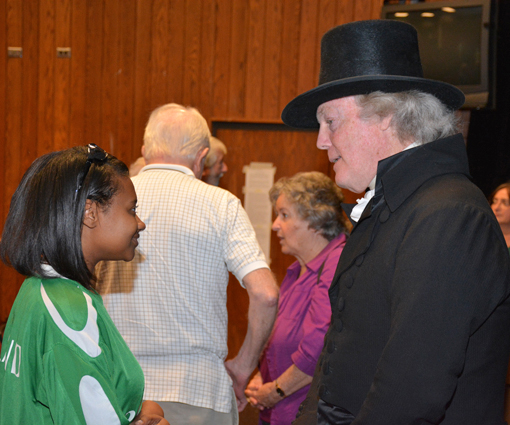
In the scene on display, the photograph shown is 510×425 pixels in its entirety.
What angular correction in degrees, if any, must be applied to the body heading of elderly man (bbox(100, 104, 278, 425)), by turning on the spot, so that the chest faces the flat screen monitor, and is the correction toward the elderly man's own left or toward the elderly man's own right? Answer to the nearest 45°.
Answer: approximately 45° to the elderly man's own right

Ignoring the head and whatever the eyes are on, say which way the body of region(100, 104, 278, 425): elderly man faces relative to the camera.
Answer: away from the camera

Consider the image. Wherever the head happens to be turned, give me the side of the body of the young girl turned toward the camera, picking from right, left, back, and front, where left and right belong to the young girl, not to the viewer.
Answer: right

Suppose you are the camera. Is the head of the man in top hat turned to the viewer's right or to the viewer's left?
to the viewer's left

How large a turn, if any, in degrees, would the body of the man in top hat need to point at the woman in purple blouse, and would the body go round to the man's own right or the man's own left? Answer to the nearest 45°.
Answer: approximately 90° to the man's own right

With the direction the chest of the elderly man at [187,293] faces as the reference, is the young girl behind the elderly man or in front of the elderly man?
behind

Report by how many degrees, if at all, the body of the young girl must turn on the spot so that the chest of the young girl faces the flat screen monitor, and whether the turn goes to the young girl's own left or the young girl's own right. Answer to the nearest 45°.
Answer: approximately 45° to the young girl's own left

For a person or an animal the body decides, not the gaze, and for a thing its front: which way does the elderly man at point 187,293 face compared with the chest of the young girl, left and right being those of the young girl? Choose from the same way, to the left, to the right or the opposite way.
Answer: to the left

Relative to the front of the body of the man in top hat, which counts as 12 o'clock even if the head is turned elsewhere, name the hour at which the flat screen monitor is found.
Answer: The flat screen monitor is roughly at 3 o'clock from the man in top hat.

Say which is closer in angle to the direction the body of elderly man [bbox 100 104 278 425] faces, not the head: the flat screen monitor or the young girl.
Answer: the flat screen monitor
